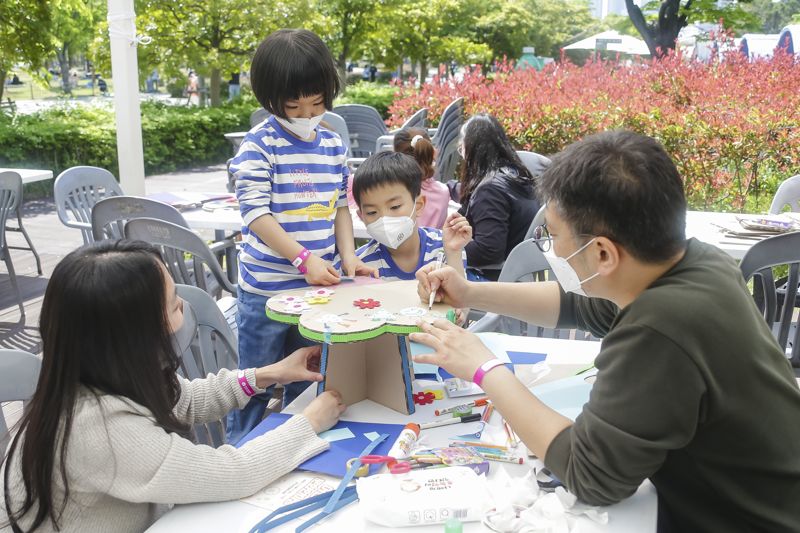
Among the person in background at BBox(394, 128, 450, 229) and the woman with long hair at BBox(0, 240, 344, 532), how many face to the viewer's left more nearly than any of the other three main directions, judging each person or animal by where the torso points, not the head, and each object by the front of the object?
0

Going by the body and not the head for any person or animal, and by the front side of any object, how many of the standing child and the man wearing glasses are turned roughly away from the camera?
0

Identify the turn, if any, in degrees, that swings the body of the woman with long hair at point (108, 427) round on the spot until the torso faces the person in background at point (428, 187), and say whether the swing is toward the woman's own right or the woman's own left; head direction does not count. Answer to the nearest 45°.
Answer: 0° — they already face them

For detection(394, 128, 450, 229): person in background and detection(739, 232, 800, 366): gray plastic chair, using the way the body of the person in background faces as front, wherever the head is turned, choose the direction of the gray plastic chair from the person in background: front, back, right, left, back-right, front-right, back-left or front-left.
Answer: back-right

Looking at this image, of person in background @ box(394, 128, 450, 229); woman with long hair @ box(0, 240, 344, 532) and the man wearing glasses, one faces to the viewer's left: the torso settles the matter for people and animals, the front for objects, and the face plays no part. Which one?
the man wearing glasses

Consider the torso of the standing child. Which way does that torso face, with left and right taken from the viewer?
facing the viewer and to the right of the viewer

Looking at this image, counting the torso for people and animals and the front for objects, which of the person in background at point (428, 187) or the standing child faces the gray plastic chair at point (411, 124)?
the person in background

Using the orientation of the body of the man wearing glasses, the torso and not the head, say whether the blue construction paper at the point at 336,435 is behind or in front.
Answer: in front

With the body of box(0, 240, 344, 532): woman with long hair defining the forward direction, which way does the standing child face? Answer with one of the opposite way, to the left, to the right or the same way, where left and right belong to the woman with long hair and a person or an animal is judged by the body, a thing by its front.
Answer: to the right

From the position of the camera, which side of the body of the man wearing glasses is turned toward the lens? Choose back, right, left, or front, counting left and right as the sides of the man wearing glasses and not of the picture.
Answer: left

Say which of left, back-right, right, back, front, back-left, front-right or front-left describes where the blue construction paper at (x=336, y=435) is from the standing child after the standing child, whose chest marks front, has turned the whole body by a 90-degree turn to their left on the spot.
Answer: back-right

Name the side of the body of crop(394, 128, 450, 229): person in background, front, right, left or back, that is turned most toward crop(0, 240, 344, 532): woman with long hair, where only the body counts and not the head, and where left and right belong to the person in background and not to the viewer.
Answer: back

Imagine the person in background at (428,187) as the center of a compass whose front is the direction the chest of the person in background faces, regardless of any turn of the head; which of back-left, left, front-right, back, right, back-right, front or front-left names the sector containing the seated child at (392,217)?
back

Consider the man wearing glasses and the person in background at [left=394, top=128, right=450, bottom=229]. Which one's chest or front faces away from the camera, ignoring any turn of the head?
the person in background

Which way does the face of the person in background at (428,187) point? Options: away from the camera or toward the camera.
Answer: away from the camera

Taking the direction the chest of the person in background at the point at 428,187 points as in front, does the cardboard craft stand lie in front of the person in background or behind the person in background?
behind

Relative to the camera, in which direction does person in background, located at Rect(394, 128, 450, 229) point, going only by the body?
away from the camera

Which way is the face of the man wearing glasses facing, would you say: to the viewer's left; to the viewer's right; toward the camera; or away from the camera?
to the viewer's left
